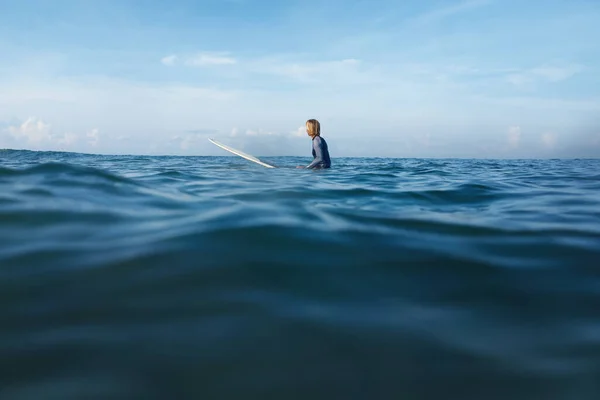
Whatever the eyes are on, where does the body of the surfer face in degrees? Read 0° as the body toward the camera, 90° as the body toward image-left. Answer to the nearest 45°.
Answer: approximately 90°
